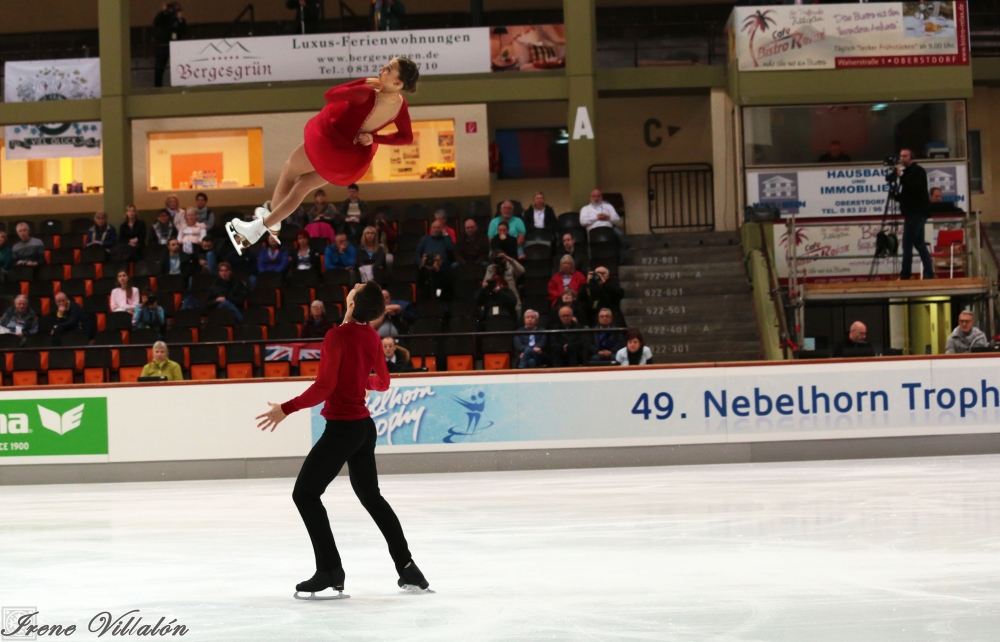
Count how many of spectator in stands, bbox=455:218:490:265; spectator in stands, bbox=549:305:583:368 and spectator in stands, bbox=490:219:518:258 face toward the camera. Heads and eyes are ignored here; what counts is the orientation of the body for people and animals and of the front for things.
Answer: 3

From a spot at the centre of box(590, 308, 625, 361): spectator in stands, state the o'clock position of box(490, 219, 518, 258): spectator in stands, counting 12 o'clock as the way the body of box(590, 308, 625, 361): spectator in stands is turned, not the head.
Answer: box(490, 219, 518, 258): spectator in stands is roughly at 5 o'clock from box(590, 308, 625, 361): spectator in stands.

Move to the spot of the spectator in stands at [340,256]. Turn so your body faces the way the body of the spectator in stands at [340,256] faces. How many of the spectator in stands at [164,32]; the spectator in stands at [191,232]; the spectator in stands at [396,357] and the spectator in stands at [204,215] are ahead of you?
1

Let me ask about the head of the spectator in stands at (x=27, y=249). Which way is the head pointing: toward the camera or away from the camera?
toward the camera

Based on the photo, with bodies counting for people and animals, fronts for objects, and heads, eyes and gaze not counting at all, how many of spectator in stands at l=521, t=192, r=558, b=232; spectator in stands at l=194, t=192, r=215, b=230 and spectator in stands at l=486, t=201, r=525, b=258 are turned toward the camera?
3

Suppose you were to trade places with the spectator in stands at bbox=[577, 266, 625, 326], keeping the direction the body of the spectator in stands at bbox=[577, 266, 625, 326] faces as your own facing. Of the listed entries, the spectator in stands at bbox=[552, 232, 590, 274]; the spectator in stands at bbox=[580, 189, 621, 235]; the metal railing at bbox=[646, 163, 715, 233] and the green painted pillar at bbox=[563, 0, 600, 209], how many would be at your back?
4

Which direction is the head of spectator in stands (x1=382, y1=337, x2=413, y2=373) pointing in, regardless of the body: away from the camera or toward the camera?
toward the camera

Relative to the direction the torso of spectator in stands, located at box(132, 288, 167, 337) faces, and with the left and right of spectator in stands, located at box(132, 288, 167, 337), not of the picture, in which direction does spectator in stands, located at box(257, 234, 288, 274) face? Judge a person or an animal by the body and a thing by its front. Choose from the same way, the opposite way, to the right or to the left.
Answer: the same way

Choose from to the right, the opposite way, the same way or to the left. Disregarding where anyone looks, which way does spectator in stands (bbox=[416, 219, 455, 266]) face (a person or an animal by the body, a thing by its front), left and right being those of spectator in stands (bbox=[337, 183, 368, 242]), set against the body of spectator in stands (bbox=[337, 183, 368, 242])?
the same way

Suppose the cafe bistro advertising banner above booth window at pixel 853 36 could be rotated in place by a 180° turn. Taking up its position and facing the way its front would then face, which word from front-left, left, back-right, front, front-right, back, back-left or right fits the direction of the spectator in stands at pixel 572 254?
back-left

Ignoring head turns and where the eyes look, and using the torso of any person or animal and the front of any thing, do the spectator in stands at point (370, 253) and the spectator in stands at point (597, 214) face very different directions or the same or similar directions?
same or similar directions

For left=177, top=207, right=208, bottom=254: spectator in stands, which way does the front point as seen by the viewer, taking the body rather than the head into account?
toward the camera

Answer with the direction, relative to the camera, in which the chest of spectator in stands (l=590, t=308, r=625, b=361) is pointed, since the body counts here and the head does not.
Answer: toward the camera

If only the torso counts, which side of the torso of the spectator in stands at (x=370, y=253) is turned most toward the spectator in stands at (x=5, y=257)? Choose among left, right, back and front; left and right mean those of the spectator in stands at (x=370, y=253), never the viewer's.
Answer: right

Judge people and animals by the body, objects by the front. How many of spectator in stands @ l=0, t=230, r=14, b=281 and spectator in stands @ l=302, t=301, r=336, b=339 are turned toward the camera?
2

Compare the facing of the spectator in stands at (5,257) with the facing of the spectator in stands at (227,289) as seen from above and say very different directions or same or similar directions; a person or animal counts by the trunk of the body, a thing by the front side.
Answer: same or similar directions

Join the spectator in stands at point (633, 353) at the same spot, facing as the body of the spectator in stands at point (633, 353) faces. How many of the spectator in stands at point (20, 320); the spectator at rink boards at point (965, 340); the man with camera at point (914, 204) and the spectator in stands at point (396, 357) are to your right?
2

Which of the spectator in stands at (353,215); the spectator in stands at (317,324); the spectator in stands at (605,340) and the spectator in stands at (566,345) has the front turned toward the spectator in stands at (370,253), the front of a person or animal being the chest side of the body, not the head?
the spectator in stands at (353,215)

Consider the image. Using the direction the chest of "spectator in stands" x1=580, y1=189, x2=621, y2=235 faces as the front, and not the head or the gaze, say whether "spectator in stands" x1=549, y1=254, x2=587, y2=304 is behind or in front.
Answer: in front

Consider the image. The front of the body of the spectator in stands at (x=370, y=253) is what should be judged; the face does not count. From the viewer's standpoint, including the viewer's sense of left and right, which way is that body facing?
facing the viewer

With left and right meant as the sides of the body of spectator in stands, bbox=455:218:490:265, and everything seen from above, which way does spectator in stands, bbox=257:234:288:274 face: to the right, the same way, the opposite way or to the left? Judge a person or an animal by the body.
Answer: the same way
